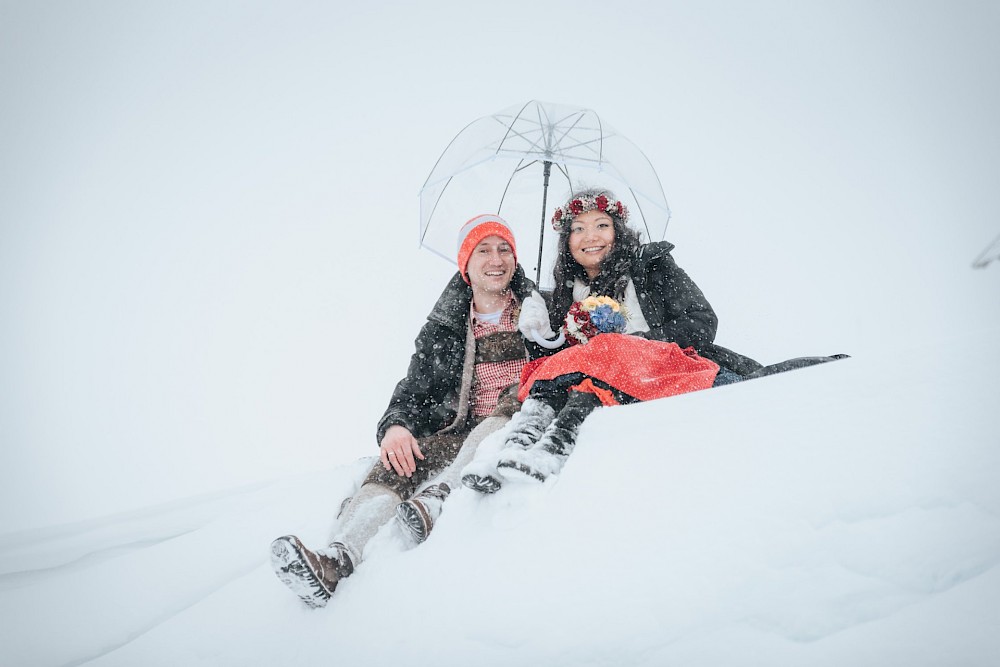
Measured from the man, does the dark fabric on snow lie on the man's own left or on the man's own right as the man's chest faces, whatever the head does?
on the man's own left

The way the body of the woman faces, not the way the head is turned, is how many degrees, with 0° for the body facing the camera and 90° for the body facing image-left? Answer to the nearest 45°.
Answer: approximately 45°

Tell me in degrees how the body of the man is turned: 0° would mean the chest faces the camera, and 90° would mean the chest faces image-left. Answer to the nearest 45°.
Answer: approximately 0°
